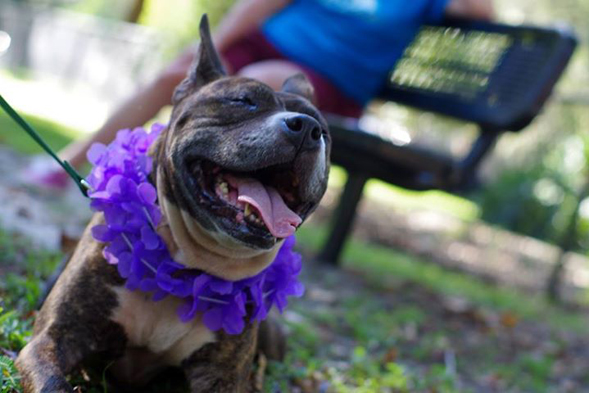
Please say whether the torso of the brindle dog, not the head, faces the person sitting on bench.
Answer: no

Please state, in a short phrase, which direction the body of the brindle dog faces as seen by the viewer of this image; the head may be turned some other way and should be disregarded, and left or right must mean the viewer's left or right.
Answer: facing the viewer and to the right of the viewer

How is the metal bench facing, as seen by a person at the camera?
facing the viewer and to the left of the viewer

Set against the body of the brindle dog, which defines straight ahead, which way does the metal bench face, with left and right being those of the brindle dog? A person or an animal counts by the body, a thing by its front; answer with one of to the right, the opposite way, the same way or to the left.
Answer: to the right

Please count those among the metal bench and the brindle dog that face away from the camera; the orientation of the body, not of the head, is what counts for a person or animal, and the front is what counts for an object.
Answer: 0

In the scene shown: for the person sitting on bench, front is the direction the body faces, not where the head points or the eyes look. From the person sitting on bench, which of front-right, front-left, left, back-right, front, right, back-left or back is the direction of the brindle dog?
front-left

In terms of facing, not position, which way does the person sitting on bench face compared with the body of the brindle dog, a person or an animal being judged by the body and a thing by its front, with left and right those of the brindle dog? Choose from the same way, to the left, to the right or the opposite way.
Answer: to the right

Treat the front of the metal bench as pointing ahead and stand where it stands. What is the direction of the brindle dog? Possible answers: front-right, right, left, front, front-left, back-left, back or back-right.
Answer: front-left
